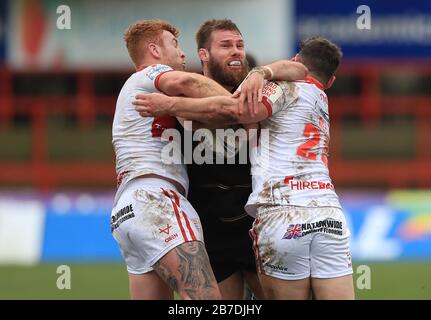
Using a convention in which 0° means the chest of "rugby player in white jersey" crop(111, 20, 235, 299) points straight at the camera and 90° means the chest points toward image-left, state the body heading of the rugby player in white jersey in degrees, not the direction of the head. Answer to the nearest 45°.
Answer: approximately 225°

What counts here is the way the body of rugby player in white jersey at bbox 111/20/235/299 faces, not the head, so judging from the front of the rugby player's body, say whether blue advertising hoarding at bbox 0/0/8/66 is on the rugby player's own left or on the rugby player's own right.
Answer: on the rugby player's own left

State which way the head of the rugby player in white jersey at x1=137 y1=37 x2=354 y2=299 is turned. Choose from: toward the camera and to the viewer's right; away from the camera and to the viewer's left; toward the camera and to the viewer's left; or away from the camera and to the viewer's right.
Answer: away from the camera and to the viewer's left

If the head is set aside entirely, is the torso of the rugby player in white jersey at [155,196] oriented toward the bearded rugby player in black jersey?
yes

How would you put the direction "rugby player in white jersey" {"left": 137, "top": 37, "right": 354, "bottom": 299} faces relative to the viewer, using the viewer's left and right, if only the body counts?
facing away from the viewer and to the left of the viewer
